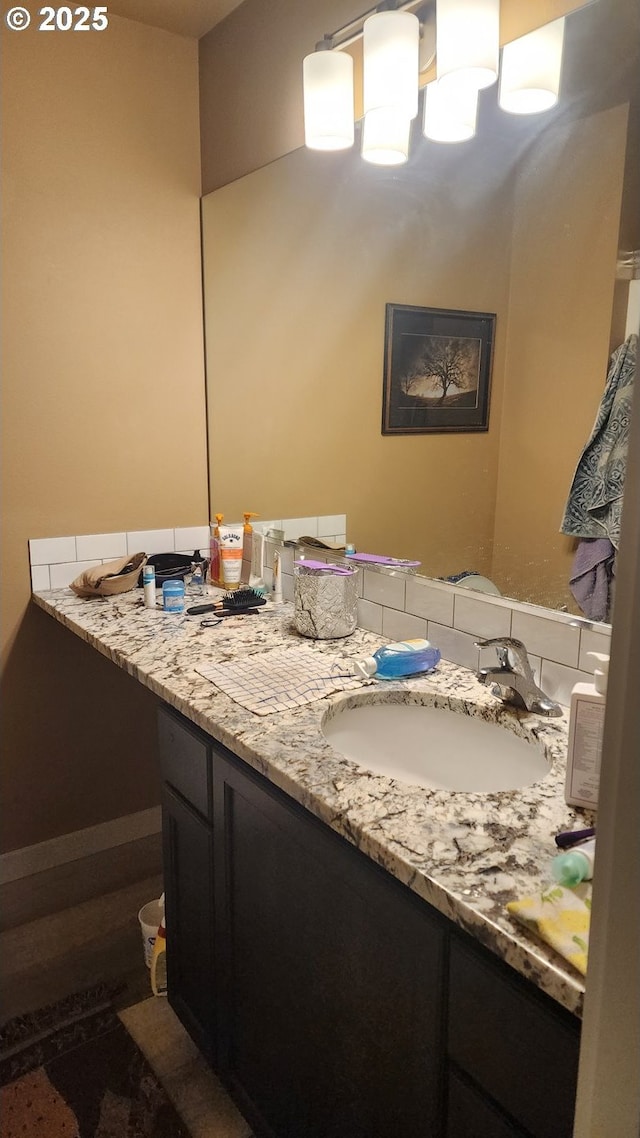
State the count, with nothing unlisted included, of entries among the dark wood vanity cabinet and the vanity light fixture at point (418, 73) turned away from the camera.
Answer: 0

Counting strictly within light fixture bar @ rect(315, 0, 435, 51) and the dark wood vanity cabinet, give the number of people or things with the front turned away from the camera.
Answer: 0

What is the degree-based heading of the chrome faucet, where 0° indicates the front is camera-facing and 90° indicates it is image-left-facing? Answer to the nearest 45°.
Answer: approximately 45°

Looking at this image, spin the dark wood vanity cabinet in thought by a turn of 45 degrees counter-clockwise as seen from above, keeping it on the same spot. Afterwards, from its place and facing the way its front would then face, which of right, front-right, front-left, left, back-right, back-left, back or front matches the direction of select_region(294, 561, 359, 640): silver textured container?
back
